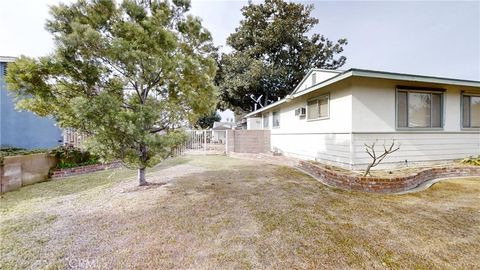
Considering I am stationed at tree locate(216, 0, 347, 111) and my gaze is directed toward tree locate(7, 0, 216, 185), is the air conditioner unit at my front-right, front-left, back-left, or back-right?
front-left

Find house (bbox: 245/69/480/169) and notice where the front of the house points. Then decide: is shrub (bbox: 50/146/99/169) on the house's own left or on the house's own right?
on the house's own right

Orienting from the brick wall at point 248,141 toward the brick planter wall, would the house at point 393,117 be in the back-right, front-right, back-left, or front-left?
front-left

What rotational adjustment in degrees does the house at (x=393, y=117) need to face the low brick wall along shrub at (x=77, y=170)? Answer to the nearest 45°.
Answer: approximately 90° to its right

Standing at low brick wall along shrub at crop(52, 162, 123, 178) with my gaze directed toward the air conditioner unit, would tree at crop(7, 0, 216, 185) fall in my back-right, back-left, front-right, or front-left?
front-right

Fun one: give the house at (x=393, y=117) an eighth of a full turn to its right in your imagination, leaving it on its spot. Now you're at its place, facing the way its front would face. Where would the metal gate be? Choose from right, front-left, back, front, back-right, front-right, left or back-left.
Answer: right

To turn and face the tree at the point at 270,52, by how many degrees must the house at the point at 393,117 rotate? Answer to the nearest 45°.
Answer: approximately 180°

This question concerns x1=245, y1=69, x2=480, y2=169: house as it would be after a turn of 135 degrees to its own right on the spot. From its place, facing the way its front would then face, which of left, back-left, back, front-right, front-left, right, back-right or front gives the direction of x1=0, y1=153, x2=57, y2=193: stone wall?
front-left
